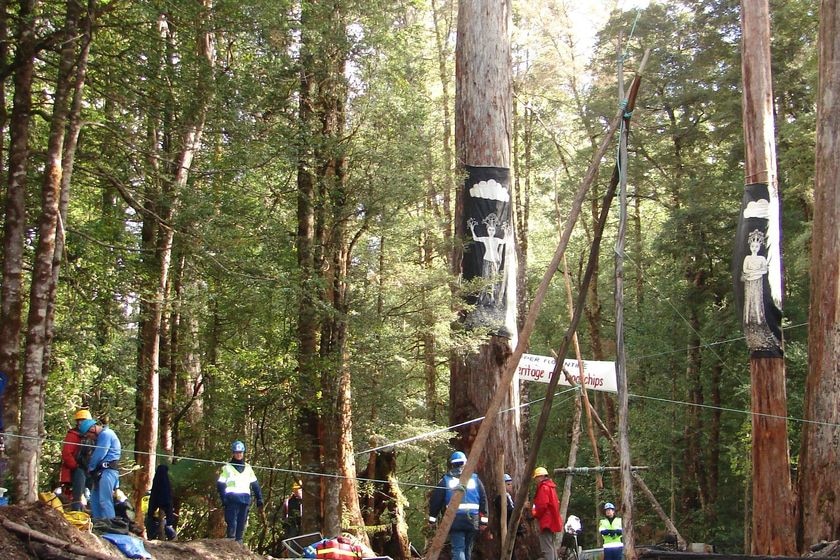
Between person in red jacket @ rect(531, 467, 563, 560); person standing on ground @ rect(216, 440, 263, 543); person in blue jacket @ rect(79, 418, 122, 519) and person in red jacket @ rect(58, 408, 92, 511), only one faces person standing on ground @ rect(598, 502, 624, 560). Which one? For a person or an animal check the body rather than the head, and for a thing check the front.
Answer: person in red jacket @ rect(58, 408, 92, 511)

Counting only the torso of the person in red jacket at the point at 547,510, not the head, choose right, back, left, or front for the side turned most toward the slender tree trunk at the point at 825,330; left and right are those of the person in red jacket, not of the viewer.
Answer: back

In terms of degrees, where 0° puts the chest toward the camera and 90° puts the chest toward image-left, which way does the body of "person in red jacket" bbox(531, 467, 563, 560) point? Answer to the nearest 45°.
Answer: approximately 90°

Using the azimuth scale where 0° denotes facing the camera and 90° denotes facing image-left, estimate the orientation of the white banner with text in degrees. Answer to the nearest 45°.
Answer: approximately 0°

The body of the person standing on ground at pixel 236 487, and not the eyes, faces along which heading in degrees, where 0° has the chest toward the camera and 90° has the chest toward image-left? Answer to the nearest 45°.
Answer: approximately 0°

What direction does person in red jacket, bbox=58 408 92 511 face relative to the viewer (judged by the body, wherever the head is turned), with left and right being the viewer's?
facing to the right of the viewer

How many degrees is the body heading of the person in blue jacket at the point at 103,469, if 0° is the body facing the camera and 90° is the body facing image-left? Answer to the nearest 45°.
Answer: approximately 90°
